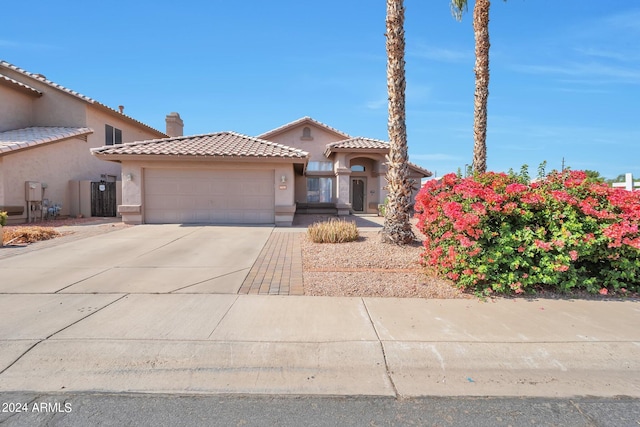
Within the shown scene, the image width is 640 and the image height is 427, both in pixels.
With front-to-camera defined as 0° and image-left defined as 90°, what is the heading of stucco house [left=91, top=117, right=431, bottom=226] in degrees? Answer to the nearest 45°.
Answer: approximately 0°

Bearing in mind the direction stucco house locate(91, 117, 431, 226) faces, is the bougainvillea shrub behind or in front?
in front

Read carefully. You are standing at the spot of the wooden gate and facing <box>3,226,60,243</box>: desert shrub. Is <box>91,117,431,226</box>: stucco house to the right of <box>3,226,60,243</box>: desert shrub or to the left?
left

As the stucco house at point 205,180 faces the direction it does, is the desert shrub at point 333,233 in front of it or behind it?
in front

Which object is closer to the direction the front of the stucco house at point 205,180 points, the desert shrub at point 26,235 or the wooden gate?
the desert shrub

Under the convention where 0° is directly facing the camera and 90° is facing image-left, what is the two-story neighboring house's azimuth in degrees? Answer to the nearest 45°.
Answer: approximately 45°

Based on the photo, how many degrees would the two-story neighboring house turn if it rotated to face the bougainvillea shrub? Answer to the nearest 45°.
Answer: approximately 45° to its left
